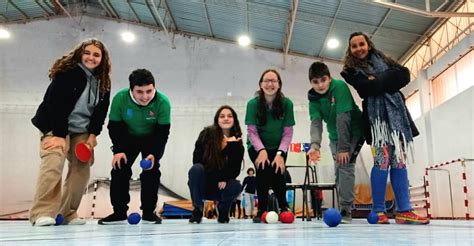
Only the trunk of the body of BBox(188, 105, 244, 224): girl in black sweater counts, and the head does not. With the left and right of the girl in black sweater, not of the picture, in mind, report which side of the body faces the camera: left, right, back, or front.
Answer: front

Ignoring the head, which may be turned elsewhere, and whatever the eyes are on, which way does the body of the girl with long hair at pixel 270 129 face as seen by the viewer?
toward the camera

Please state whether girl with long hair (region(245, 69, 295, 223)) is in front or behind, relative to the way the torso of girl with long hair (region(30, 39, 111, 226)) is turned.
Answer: in front

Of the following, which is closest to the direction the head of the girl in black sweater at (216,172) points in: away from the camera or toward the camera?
toward the camera

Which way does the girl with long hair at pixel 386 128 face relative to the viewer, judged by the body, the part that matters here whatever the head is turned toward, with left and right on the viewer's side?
facing the viewer

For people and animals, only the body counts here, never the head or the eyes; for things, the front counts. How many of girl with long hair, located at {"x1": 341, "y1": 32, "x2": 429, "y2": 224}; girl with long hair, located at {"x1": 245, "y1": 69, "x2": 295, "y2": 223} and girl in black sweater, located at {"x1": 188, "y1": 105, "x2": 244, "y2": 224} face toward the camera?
3

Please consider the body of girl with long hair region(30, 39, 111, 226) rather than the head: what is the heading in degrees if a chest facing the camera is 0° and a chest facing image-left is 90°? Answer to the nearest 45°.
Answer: approximately 315°

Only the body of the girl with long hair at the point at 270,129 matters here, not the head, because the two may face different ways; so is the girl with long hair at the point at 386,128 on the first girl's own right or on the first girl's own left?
on the first girl's own left

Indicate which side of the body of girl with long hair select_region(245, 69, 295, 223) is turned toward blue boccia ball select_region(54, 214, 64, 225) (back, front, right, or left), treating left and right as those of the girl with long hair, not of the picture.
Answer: right

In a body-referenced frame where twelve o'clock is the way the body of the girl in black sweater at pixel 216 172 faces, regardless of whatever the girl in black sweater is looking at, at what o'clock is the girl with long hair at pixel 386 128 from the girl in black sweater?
The girl with long hair is roughly at 10 o'clock from the girl in black sweater.
